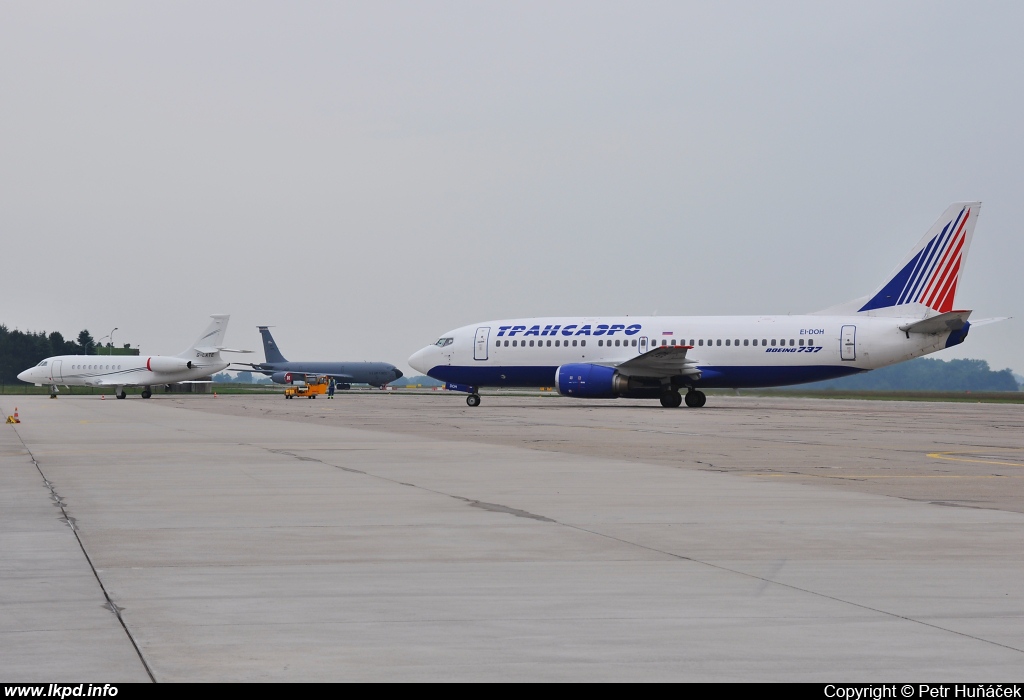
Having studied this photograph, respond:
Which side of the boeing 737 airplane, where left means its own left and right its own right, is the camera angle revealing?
left
